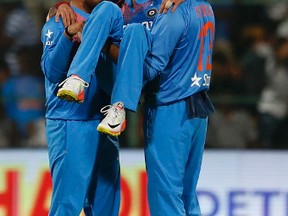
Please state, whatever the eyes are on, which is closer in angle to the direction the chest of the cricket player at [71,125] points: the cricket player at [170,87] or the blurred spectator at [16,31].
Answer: the cricket player

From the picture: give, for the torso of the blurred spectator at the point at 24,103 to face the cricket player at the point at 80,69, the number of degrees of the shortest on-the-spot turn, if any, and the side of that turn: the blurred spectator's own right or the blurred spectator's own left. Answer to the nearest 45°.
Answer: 0° — they already face them

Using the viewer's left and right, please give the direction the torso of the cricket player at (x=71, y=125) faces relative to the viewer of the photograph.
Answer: facing the viewer and to the right of the viewer

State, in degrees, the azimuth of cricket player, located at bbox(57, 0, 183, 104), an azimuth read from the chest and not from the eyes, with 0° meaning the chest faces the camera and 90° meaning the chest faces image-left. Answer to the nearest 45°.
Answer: approximately 45°

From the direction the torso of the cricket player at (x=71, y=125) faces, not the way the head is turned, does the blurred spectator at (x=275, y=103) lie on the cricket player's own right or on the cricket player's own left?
on the cricket player's own left

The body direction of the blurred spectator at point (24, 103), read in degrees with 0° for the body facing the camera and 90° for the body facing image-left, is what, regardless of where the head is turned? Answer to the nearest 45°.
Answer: approximately 0°

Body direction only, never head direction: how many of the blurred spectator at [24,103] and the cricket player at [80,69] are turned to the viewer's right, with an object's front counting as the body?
0
